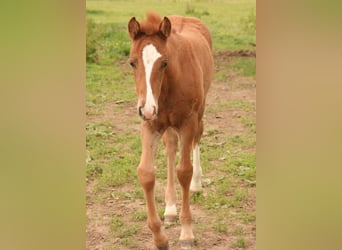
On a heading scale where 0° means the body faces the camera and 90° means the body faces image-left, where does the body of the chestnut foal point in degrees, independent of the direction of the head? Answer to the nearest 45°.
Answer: approximately 0°
